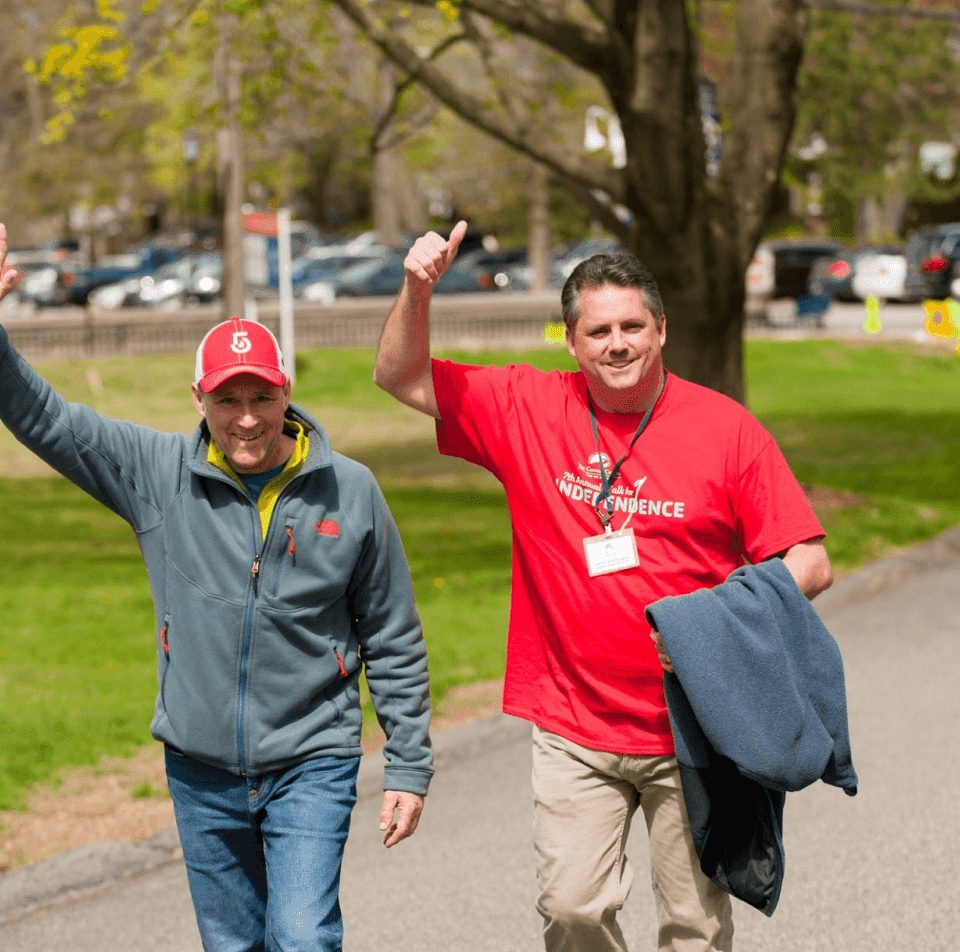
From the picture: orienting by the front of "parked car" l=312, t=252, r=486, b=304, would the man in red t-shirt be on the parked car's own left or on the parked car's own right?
on the parked car's own left

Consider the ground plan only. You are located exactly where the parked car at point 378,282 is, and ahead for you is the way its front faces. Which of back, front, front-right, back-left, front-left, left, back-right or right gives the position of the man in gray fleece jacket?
front-left

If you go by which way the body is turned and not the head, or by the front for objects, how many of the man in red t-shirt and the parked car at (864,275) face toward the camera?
1

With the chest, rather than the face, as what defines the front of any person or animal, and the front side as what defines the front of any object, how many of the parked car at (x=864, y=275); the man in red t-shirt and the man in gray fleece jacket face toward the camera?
2

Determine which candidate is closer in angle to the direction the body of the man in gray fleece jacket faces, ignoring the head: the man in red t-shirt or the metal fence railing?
the man in red t-shirt

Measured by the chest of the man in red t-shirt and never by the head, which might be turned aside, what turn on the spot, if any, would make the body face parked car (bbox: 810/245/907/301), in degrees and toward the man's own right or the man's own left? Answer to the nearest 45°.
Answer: approximately 180°

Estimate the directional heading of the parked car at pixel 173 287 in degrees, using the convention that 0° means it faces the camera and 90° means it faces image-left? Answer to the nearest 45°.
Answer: approximately 45°
